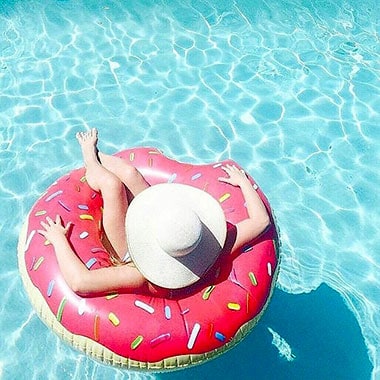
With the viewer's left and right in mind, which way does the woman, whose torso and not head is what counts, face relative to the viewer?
facing away from the viewer and to the left of the viewer
